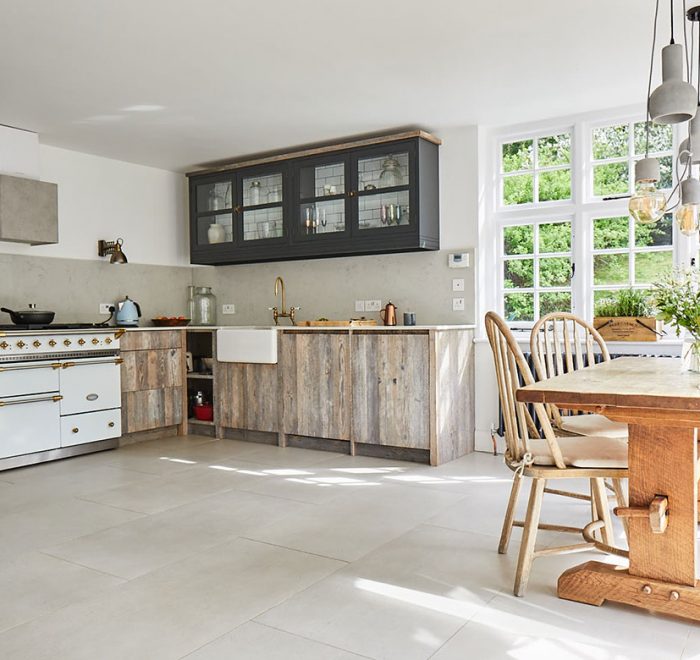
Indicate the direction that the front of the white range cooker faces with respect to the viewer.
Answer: facing the viewer and to the right of the viewer

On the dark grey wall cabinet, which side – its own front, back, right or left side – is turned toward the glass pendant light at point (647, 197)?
left

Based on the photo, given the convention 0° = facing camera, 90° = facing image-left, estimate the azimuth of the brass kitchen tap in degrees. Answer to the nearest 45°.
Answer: approximately 45°

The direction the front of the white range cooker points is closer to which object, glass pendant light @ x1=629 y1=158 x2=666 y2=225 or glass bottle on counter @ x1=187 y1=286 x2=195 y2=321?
the glass pendant light

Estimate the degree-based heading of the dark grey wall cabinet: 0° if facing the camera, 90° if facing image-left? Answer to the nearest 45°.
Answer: approximately 45°

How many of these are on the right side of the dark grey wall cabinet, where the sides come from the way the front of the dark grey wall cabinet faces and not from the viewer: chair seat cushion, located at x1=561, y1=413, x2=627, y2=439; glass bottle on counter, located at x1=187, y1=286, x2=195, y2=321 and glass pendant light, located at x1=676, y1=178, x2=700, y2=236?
1

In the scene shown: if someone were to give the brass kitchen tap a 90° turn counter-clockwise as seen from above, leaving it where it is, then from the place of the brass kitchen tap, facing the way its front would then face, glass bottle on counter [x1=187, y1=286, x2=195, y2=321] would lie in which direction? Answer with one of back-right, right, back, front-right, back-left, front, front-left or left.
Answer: back

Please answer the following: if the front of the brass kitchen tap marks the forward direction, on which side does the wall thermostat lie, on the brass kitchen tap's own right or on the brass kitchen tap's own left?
on the brass kitchen tap's own left

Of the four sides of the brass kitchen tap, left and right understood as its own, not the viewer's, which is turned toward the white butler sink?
front

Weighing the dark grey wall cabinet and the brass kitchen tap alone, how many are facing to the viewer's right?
0

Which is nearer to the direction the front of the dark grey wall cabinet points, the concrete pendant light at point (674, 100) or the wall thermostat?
the concrete pendant light

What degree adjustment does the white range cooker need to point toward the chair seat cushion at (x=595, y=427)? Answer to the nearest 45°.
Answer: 0° — it already faces it

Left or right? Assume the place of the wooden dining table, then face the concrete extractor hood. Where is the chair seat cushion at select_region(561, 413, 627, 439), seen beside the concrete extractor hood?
right
